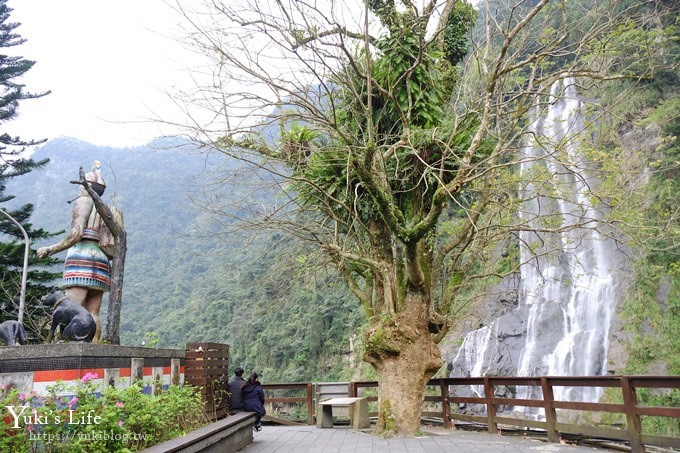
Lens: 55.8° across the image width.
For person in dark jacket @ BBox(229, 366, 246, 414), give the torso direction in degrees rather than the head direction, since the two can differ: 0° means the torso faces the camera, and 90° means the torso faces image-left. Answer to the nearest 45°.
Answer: approximately 180°

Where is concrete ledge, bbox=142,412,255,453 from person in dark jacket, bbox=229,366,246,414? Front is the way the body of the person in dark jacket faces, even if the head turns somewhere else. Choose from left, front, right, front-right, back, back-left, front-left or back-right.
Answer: back

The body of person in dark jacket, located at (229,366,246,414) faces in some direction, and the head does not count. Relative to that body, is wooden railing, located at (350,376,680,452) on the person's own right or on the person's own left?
on the person's own right
